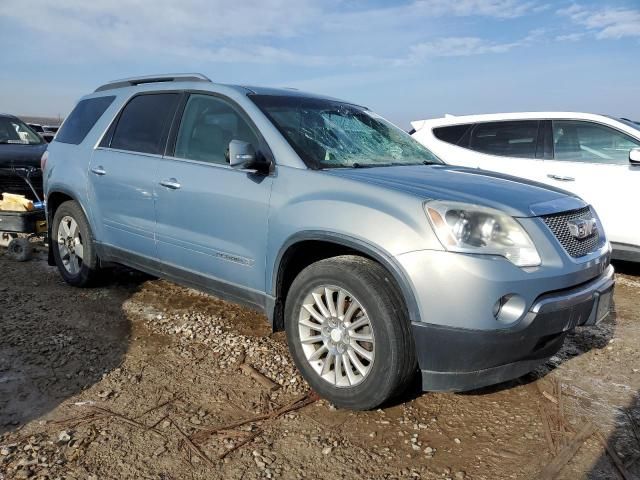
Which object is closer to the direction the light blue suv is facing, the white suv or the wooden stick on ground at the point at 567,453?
the wooden stick on ground

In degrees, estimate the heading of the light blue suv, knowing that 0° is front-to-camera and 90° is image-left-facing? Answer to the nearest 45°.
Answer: approximately 315°

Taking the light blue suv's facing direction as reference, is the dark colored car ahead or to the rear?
to the rear

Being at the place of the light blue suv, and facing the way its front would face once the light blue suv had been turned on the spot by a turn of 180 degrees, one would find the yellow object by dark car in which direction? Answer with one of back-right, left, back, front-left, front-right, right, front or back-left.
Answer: front

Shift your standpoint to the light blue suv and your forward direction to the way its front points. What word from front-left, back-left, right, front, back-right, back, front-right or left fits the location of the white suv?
left
